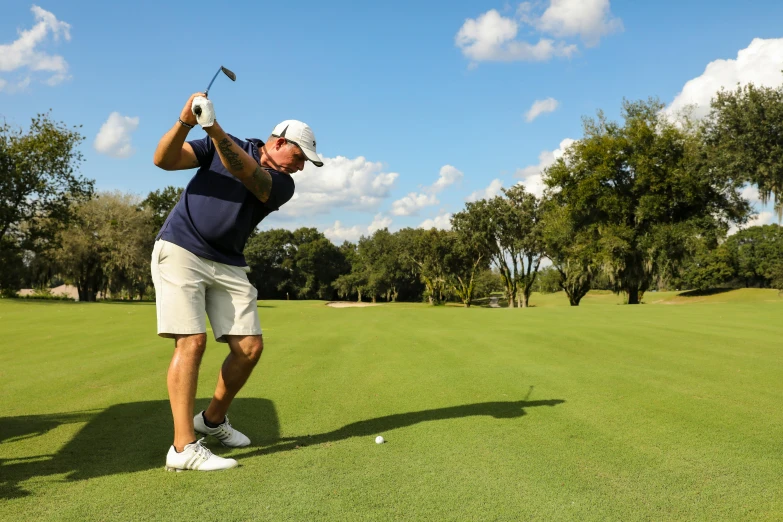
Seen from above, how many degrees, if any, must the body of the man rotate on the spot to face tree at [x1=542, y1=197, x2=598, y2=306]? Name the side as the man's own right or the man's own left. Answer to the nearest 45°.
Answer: approximately 90° to the man's own left

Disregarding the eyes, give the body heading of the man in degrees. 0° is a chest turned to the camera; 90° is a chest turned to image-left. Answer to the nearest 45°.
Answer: approximately 315°

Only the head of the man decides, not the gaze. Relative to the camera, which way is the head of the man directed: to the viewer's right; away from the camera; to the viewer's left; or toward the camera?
to the viewer's right

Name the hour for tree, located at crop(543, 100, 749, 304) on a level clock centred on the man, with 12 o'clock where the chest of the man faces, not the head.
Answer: The tree is roughly at 9 o'clock from the man.

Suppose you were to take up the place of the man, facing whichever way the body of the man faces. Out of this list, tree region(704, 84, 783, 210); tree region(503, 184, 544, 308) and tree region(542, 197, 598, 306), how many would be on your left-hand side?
3

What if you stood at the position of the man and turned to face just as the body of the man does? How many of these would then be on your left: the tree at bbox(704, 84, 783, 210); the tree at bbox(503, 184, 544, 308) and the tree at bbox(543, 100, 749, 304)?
3

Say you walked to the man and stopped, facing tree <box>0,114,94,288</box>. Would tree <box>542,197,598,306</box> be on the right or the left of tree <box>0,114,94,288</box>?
right

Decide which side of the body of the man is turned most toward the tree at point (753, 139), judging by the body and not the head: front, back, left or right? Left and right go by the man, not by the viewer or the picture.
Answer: left

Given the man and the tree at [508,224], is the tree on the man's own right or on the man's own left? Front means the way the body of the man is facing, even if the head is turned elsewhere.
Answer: on the man's own left

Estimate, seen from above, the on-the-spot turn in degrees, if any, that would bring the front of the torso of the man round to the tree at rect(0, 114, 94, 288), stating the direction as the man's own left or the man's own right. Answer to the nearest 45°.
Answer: approximately 135° to the man's own left
